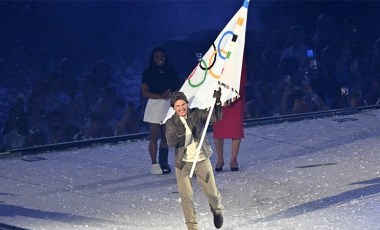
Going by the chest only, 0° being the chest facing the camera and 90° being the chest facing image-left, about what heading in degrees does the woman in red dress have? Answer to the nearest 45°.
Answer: approximately 0°

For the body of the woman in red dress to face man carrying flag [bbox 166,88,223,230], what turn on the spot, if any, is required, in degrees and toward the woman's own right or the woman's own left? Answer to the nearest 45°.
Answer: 0° — they already face them

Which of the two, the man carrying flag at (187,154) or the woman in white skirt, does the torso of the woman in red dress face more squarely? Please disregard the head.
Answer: the man carrying flag

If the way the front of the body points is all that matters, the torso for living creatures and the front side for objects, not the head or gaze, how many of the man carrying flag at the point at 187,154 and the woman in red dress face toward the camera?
2

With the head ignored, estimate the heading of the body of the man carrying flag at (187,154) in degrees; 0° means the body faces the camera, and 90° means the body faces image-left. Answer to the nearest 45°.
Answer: approximately 0°

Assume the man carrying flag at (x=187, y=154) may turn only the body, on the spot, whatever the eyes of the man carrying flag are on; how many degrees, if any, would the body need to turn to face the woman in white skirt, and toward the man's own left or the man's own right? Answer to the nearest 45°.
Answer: approximately 180°

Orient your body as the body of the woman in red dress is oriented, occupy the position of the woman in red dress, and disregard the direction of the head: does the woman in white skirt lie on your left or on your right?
on your right
